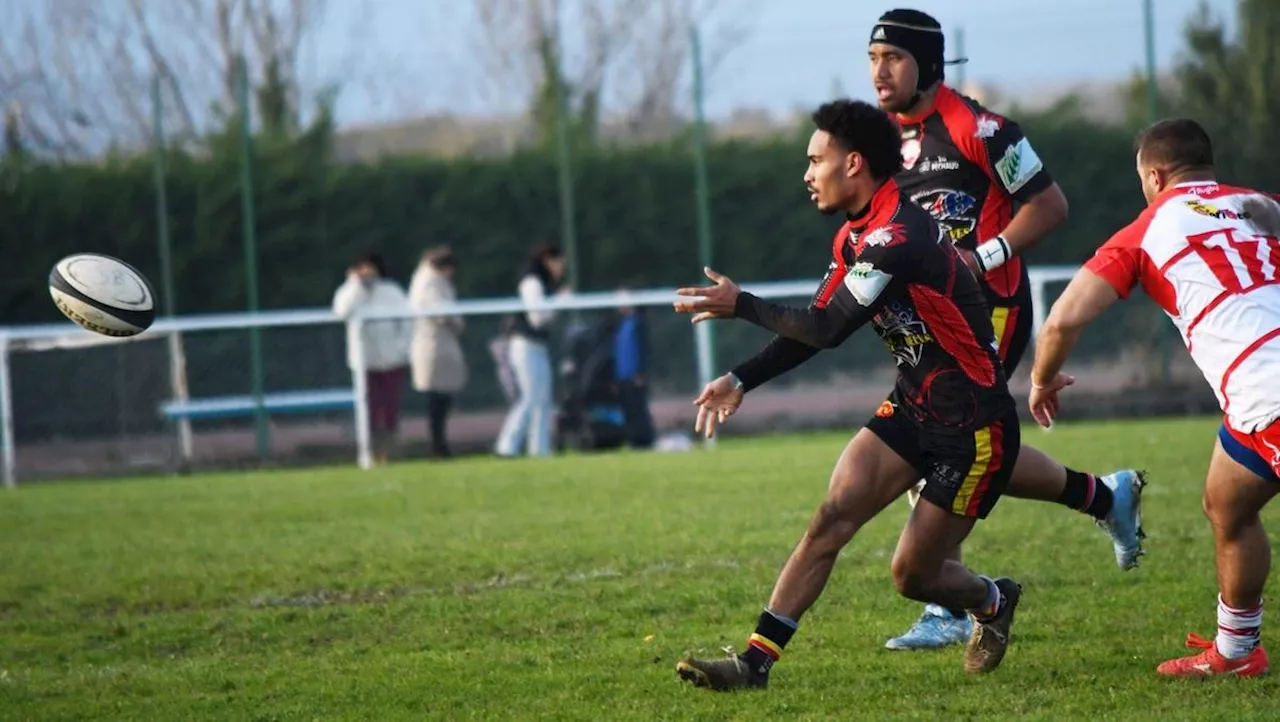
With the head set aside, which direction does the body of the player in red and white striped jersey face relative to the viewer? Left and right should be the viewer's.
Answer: facing away from the viewer and to the left of the viewer

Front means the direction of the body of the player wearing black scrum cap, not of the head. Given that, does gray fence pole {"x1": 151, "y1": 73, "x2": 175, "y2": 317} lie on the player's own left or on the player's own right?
on the player's own right

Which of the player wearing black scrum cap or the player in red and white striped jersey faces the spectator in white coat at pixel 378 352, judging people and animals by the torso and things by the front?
the player in red and white striped jersey

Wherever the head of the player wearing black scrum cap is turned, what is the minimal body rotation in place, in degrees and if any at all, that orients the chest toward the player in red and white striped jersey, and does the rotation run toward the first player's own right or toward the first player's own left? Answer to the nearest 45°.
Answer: approximately 90° to the first player's own left

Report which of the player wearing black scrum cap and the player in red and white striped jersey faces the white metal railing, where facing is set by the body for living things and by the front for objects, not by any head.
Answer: the player in red and white striped jersey

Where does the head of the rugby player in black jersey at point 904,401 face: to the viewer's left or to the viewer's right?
to the viewer's left

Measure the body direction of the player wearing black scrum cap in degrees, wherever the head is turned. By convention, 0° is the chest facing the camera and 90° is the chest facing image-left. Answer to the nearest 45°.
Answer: approximately 45°

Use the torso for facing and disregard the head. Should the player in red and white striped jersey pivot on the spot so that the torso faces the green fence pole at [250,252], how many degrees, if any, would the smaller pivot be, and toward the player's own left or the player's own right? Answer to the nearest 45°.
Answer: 0° — they already face it

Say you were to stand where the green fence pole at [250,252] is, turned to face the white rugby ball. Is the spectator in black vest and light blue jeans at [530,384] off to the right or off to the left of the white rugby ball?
left

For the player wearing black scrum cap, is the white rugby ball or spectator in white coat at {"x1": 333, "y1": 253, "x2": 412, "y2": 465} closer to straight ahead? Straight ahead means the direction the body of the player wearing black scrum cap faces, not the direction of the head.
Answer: the white rugby ball

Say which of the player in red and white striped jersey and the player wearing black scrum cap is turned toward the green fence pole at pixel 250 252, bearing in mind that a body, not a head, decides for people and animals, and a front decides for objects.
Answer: the player in red and white striped jersey

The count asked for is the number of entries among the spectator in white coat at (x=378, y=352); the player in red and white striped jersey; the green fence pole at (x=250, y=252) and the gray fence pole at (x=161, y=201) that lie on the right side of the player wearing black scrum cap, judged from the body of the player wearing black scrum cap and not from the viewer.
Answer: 3

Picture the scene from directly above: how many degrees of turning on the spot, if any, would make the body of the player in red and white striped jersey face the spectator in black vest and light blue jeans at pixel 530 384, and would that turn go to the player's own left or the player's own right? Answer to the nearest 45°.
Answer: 0° — they already face them

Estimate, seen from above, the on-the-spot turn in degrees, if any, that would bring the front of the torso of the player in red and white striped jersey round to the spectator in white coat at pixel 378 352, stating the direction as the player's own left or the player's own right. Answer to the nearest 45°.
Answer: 0° — they already face them

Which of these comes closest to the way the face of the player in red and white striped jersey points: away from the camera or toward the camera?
away from the camera

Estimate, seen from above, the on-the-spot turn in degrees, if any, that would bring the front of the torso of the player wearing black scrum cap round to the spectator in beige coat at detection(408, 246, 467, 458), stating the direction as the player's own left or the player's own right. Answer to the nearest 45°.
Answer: approximately 90° to the player's own right
